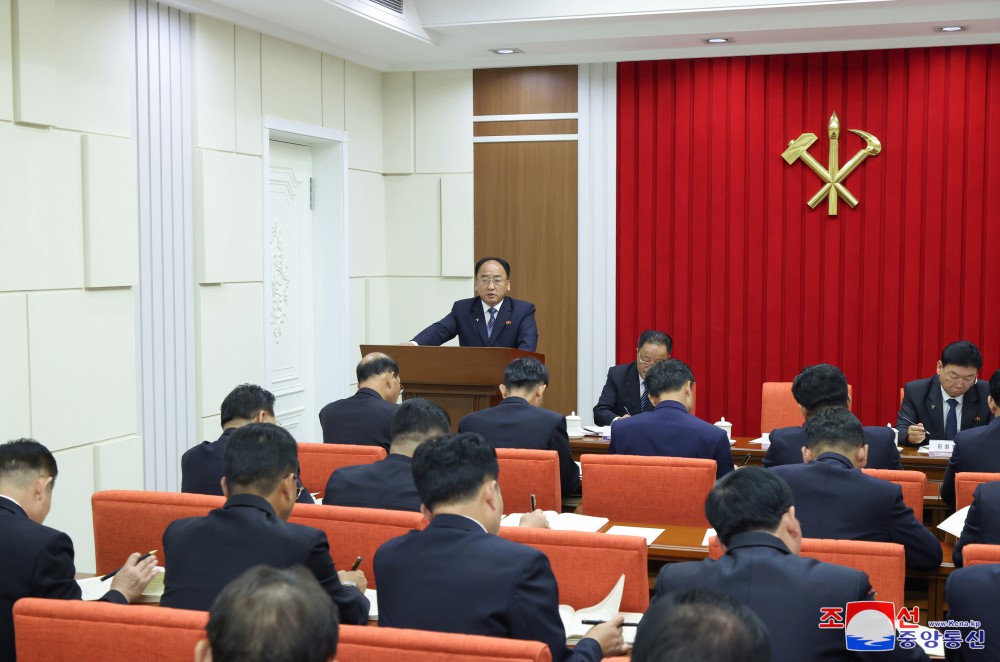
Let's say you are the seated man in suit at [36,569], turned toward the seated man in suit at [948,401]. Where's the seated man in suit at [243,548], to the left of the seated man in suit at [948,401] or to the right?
right

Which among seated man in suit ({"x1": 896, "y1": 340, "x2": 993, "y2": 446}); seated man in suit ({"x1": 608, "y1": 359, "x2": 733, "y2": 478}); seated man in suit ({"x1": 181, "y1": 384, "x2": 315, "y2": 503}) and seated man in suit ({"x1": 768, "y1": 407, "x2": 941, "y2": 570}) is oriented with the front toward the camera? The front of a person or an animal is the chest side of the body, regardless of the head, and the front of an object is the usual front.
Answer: seated man in suit ({"x1": 896, "y1": 340, "x2": 993, "y2": 446})

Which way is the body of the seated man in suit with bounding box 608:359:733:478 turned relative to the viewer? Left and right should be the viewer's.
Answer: facing away from the viewer

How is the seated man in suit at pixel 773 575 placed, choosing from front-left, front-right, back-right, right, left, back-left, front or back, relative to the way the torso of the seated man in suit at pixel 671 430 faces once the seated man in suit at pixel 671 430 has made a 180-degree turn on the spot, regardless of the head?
front

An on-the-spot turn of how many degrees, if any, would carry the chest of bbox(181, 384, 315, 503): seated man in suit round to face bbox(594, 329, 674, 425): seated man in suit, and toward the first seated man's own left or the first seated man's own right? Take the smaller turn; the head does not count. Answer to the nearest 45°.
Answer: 0° — they already face them

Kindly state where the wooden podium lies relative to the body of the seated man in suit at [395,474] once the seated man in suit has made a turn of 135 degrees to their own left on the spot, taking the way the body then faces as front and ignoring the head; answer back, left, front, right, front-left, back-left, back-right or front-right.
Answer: right

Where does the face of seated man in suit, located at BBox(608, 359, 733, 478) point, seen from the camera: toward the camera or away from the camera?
away from the camera

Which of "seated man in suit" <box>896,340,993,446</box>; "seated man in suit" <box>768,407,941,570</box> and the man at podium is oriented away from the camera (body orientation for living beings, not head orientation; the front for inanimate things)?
"seated man in suit" <box>768,407,941,570</box>

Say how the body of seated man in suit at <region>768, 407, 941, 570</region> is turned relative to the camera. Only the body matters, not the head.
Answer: away from the camera

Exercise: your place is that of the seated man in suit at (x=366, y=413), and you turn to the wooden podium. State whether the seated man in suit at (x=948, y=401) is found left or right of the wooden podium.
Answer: right

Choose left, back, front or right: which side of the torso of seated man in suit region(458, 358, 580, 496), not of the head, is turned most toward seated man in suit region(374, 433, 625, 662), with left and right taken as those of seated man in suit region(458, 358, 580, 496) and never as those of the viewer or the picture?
back

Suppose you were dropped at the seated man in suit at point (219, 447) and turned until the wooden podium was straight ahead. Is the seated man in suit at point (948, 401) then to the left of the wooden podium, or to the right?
right

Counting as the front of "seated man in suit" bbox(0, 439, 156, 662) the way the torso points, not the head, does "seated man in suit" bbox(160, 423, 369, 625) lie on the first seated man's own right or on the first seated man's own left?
on the first seated man's own right

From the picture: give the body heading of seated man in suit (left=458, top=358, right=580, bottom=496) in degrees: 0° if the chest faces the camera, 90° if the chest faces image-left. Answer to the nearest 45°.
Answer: approximately 180°

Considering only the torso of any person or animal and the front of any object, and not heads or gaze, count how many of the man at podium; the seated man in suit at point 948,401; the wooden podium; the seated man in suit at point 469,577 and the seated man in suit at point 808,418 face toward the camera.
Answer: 3

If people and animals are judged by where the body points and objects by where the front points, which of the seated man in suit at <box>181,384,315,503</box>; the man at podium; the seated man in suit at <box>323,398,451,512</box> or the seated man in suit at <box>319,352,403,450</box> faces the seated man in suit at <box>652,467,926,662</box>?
the man at podium

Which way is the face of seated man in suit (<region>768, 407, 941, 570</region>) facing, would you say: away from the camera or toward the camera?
away from the camera

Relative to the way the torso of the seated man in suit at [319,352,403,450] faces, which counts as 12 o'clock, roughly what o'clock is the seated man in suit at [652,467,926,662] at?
the seated man in suit at [652,467,926,662] is roughly at 4 o'clock from the seated man in suit at [319,352,403,450].

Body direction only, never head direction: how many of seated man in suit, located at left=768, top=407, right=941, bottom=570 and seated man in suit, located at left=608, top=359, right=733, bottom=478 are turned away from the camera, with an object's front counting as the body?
2

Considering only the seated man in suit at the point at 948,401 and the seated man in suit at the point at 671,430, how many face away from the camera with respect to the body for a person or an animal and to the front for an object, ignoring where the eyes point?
1

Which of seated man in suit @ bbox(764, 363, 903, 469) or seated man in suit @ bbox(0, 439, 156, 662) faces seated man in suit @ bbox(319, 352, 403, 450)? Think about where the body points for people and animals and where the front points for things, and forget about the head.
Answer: seated man in suit @ bbox(0, 439, 156, 662)
